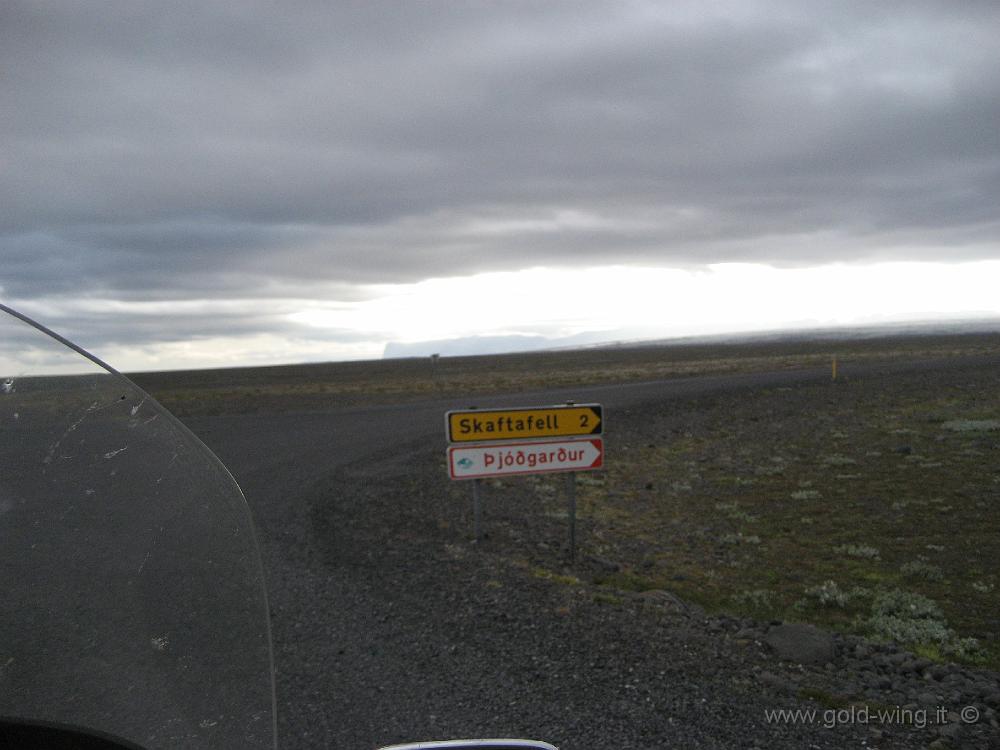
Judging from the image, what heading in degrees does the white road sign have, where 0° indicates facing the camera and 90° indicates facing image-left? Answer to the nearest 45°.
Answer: approximately 0°

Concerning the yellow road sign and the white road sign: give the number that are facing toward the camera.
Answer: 2

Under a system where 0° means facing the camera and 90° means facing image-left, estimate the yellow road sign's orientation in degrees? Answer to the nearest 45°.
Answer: approximately 0°
